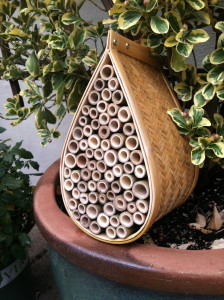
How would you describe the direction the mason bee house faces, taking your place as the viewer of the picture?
facing the viewer and to the left of the viewer
